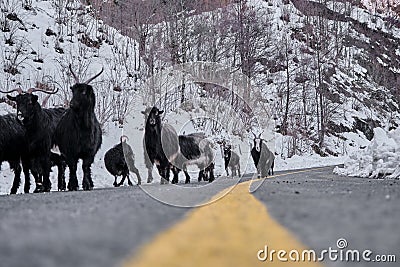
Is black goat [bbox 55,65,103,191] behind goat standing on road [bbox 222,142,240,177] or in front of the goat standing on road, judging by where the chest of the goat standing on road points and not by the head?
in front

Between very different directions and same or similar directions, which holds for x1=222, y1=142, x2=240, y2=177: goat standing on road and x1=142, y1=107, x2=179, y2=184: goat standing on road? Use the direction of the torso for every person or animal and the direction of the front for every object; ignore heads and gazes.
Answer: same or similar directions

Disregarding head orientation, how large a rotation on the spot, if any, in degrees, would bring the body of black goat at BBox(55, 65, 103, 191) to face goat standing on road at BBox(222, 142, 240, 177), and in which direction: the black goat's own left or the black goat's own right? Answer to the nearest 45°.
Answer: approximately 135° to the black goat's own left

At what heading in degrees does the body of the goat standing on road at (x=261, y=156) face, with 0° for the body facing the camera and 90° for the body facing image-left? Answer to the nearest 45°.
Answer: approximately 45°

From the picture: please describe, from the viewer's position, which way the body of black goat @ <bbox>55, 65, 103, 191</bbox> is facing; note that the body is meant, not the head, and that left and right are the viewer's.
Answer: facing the viewer

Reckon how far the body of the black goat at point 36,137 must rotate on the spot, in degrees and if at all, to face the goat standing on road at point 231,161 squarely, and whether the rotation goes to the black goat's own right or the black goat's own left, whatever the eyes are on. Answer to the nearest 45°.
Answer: approximately 180°

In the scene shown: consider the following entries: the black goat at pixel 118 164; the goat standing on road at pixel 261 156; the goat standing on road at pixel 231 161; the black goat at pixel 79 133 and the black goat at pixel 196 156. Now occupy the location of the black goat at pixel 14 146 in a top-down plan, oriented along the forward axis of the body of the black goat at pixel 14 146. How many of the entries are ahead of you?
0

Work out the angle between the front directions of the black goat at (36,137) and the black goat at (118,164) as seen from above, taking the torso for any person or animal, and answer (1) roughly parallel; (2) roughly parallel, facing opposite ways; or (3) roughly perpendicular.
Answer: roughly perpendicular

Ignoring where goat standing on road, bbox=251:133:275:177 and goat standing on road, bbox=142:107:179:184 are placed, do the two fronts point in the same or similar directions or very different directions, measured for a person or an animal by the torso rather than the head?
same or similar directions

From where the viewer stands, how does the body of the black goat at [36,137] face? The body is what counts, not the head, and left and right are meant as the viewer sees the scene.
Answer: facing the viewer and to the left of the viewer

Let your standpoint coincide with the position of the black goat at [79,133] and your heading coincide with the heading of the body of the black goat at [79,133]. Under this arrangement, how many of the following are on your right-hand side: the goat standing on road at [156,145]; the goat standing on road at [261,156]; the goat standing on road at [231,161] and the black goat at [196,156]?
0
